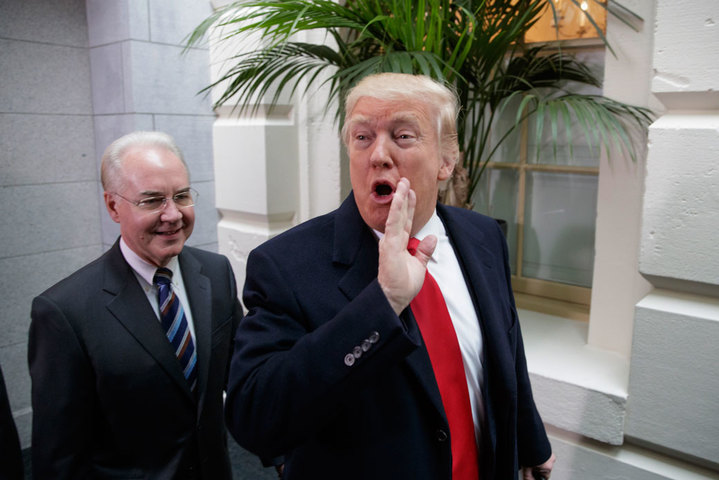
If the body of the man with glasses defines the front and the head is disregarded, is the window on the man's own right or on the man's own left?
on the man's own left

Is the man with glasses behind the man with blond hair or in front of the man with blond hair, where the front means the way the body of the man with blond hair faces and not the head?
behind

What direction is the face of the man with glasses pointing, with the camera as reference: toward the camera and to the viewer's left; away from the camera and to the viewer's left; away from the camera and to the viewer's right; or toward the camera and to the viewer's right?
toward the camera and to the viewer's right

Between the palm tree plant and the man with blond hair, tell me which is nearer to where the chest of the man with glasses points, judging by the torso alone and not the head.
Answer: the man with blond hair

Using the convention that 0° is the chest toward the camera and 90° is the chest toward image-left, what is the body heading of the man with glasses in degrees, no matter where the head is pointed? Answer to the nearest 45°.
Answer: approximately 315°

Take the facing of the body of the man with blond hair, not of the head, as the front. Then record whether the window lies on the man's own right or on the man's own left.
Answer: on the man's own left

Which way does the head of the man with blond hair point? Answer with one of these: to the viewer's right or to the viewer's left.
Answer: to the viewer's left

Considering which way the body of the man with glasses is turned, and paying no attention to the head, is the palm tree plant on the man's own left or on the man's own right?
on the man's own left

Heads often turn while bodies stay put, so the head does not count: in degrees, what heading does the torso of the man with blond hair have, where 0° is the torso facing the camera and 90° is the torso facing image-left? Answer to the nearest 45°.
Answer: approximately 315°

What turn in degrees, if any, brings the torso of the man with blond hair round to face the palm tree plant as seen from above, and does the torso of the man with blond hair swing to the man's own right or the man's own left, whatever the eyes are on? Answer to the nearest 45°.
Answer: approximately 135° to the man's own left

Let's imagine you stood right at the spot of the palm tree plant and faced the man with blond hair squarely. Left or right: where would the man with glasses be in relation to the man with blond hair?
right
